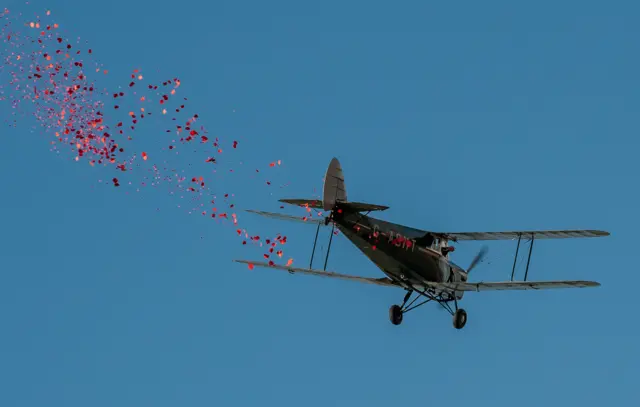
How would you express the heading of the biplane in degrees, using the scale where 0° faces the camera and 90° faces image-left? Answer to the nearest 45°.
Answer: approximately 225°
